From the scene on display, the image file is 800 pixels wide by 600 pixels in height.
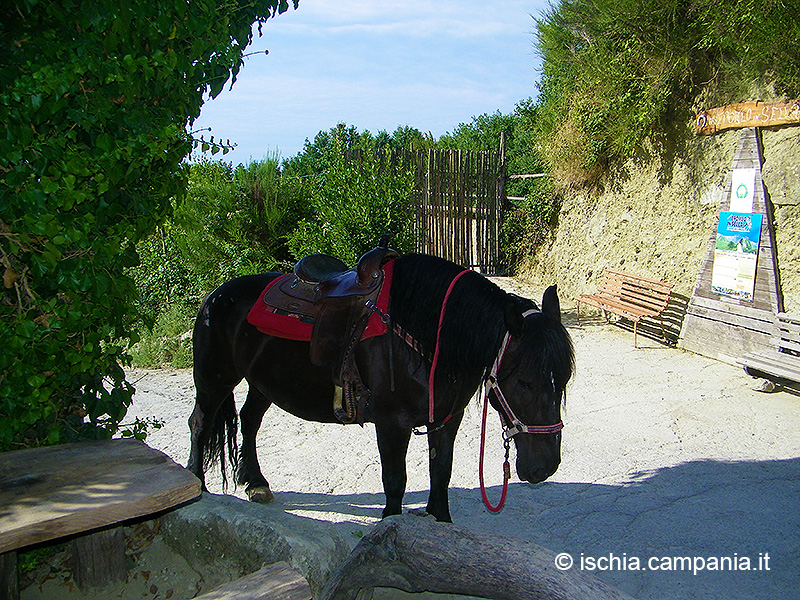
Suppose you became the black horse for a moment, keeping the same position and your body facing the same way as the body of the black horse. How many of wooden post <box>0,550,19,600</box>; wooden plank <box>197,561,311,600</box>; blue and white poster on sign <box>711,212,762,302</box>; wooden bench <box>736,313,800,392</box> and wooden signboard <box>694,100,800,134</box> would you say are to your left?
3

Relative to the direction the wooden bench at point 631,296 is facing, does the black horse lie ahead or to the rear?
ahead

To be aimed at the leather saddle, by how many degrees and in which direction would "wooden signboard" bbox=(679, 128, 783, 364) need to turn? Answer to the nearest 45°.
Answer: approximately 45° to its left

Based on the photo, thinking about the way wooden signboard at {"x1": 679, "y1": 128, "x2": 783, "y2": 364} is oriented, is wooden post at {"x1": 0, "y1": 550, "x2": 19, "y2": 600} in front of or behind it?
in front

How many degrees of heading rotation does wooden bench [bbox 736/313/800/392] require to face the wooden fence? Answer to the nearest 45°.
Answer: approximately 90° to its right

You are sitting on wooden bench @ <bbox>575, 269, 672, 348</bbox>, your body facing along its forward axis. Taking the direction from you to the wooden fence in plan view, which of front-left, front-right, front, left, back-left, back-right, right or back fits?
right

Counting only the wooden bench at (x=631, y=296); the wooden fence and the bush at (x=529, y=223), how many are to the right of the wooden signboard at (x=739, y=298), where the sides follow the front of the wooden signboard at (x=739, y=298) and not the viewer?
3

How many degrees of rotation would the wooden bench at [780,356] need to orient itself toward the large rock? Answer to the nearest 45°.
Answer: approximately 45° to its left

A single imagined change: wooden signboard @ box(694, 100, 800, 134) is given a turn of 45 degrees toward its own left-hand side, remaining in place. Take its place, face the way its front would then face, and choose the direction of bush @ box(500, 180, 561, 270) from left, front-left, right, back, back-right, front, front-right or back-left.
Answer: back-right

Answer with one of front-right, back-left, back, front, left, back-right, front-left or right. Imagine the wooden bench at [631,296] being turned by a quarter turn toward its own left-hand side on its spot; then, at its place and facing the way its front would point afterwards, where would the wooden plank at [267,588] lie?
front-right

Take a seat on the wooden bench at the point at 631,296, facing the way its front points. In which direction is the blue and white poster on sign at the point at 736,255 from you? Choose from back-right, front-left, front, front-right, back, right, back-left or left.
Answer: left

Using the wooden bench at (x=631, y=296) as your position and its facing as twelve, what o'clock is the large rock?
The large rock is roughly at 11 o'clock from the wooden bench.
